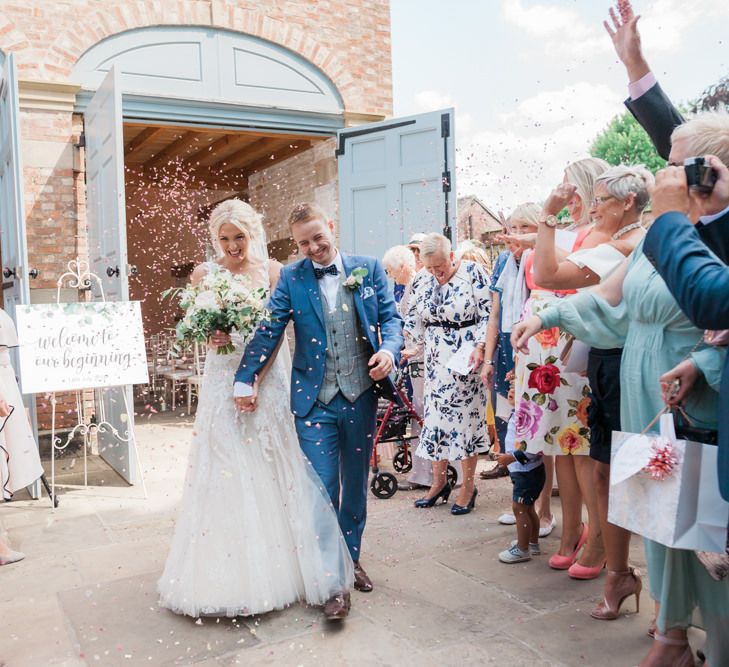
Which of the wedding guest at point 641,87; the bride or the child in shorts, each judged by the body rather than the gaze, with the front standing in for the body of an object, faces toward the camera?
the bride

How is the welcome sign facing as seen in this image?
toward the camera

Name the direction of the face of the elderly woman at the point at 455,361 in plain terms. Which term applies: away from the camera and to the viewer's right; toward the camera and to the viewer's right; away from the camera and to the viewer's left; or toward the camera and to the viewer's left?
toward the camera and to the viewer's left

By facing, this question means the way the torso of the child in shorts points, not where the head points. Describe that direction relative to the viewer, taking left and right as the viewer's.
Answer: facing to the left of the viewer

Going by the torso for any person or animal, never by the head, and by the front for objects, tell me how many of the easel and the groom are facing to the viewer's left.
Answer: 0

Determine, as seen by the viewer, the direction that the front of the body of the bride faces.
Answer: toward the camera

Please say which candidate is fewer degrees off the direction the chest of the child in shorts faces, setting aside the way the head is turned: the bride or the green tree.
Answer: the bride

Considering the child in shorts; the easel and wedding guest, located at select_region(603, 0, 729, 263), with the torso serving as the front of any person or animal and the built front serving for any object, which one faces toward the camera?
the easel

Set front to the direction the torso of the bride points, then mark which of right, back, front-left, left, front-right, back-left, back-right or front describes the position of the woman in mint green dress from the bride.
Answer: front-left

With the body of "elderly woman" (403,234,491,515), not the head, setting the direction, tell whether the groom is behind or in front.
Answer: in front

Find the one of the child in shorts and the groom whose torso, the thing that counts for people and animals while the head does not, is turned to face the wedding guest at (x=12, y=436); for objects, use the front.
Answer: the child in shorts

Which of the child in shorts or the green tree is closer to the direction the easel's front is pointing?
the child in shorts

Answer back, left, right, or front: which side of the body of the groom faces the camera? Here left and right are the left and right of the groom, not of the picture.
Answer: front
